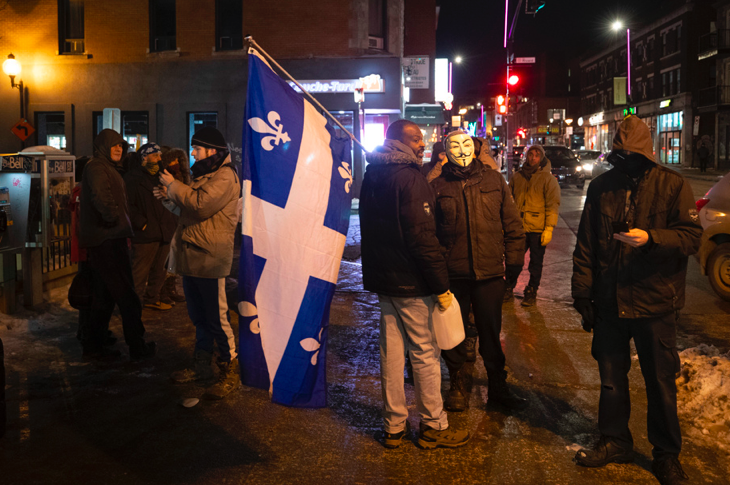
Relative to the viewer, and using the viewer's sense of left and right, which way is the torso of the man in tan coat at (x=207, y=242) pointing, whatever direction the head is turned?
facing to the left of the viewer

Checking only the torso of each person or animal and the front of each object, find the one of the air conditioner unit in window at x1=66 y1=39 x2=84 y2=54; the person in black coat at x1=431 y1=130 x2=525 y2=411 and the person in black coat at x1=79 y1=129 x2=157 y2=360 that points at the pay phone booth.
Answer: the air conditioner unit in window

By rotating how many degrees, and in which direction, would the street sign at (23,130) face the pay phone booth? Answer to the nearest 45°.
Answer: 0° — it already faces it

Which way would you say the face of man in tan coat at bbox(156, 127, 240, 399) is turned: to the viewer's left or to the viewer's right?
to the viewer's left

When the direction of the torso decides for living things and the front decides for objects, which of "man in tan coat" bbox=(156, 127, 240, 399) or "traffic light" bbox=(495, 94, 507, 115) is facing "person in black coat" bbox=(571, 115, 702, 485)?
the traffic light

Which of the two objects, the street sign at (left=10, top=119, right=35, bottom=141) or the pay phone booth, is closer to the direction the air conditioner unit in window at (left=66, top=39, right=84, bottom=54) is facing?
the pay phone booth

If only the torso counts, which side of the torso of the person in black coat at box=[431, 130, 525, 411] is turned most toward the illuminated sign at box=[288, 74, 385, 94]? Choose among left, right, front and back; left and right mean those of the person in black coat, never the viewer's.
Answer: back
